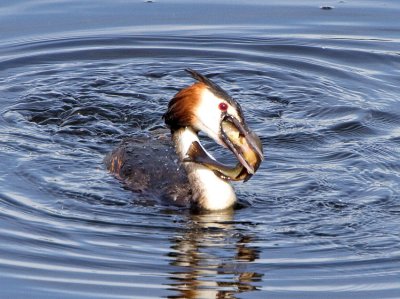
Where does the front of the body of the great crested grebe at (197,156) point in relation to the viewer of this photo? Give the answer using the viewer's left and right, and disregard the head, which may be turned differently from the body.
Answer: facing the viewer and to the right of the viewer
